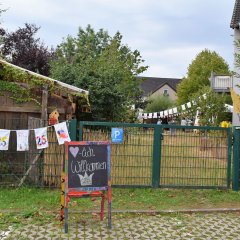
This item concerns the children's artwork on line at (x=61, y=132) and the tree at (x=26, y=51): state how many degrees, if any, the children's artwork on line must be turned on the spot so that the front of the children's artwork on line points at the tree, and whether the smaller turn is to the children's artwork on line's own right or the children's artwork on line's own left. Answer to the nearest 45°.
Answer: approximately 180°

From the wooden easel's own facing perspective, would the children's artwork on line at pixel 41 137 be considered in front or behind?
behind

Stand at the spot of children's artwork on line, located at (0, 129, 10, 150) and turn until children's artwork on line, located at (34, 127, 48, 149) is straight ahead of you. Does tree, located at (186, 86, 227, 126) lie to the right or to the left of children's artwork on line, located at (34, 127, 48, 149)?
left

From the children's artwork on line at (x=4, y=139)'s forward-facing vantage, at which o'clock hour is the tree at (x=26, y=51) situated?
The tree is roughly at 6 o'clock from the children's artwork on line.

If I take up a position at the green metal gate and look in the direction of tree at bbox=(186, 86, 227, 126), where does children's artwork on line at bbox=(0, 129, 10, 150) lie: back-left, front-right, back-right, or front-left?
back-left

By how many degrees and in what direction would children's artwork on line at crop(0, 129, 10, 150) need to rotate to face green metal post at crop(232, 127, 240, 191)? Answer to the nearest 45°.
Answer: approximately 90° to its left

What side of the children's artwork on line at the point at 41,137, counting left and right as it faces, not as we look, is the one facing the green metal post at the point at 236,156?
left
